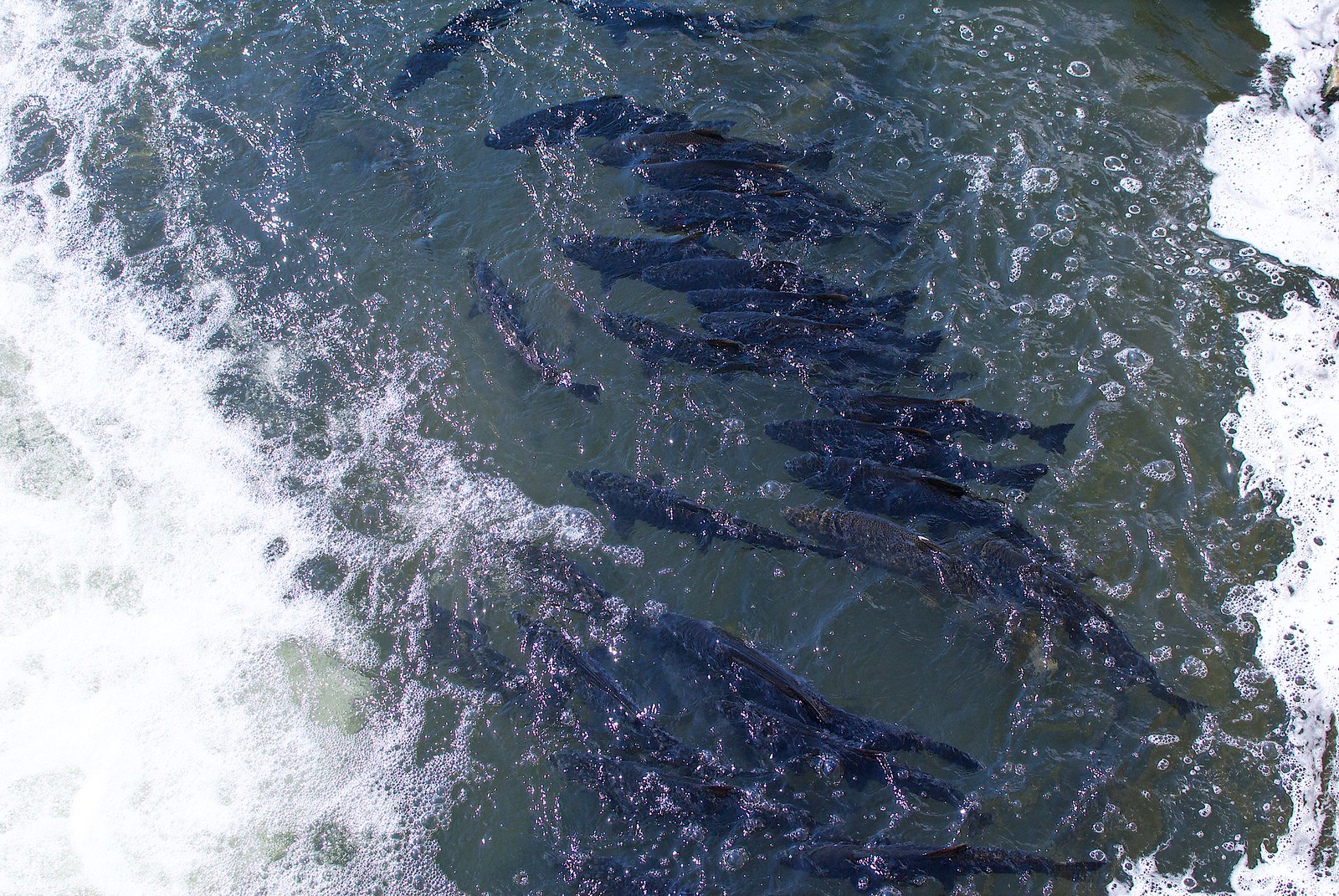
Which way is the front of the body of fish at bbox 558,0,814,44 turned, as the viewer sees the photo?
to the viewer's left

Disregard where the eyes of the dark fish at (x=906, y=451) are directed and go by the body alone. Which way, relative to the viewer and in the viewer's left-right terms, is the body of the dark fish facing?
facing to the left of the viewer

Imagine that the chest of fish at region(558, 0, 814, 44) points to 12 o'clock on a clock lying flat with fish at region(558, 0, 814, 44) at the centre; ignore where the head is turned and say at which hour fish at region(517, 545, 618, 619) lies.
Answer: fish at region(517, 545, 618, 619) is roughly at 9 o'clock from fish at region(558, 0, 814, 44).

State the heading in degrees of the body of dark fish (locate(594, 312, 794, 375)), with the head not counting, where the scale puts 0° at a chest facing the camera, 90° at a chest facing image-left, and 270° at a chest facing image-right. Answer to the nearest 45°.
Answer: approximately 90°

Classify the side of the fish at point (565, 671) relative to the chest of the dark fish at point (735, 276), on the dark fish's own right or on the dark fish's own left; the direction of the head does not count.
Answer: on the dark fish's own left

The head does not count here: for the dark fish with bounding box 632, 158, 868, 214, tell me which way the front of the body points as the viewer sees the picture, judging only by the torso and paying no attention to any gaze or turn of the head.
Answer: to the viewer's left

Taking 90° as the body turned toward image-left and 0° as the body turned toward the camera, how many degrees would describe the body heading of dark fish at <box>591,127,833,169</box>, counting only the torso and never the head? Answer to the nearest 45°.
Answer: approximately 90°

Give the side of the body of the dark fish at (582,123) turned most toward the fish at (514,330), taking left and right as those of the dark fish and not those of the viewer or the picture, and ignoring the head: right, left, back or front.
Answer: left

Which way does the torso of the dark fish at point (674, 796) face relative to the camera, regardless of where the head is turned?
to the viewer's left

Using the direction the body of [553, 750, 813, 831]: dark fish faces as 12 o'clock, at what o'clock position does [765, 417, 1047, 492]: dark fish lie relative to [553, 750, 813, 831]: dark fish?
[765, 417, 1047, 492]: dark fish is roughly at 3 o'clock from [553, 750, 813, 831]: dark fish.

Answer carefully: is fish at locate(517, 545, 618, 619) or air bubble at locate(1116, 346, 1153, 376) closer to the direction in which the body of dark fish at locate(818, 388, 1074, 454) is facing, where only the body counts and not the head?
the fish

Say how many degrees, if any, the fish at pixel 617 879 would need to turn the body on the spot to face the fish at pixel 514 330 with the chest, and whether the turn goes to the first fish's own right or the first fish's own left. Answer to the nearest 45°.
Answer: approximately 45° to the first fish's own right

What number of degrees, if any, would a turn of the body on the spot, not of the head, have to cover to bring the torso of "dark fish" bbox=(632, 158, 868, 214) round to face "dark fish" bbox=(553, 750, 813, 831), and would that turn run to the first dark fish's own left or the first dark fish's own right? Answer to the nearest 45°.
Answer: approximately 90° to the first dark fish's own left
